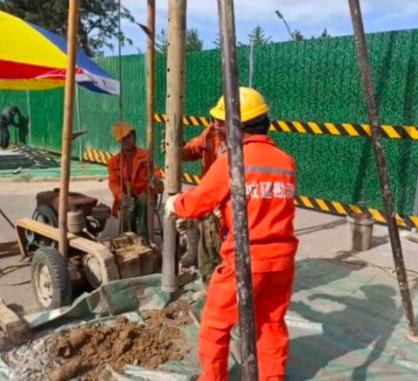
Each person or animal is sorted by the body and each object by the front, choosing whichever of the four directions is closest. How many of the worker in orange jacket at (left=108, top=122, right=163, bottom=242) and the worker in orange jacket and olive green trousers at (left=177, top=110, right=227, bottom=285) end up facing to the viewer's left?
1

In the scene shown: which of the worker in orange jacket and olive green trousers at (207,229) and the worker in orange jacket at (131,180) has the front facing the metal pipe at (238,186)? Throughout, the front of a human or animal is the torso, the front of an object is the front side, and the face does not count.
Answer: the worker in orange jacket at (131,180)

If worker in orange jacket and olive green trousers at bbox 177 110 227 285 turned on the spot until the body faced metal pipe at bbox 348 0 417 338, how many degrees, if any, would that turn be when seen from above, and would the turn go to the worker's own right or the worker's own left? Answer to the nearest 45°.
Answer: approximately 135° to the worker's own left

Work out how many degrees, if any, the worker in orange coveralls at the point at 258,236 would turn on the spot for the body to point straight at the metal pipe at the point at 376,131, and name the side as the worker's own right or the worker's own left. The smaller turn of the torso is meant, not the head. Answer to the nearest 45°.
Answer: approximately 90° to the worker's own right

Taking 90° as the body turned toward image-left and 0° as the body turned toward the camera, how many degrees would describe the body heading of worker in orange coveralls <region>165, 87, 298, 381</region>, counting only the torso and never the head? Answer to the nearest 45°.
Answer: approximately 135°

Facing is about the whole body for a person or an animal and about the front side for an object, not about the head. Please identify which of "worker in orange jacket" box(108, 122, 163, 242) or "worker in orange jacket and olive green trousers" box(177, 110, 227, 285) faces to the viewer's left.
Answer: "worker in orange jacket and olive green trousers" box(177, 110, 227, 285)

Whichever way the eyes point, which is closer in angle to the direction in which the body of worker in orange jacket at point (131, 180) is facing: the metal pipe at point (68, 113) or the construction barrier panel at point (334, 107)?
the metal pipe

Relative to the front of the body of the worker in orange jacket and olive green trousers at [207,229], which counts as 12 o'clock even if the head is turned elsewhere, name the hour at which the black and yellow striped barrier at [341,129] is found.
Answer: The black and yellow striped barrier is roughly at 4 o'clock from the worker in orange jacket and olive green trousers.

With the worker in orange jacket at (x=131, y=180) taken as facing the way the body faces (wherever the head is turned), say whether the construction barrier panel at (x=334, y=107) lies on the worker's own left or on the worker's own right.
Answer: on the worker's own left

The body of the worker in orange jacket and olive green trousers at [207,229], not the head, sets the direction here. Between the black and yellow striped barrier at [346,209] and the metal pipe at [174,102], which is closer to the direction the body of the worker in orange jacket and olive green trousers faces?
the metal pipe

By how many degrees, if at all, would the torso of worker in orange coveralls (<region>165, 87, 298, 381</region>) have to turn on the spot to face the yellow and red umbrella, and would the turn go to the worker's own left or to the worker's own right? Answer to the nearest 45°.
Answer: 0° — they already face it

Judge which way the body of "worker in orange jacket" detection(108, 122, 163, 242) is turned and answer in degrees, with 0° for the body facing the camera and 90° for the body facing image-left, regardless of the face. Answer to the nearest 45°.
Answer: approximately 0°

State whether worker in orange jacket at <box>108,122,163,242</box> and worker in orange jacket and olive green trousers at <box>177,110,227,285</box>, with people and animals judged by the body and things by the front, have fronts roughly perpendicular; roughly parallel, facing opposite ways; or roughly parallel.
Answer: roughly perpendicular

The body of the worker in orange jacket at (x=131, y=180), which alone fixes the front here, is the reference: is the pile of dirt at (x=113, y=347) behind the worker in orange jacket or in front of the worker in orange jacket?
in front

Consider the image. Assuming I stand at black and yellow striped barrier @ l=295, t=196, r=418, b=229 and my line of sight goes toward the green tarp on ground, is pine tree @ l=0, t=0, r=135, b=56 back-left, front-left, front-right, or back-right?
back-right

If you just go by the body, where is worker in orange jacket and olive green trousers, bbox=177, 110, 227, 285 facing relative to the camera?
to the viewer's left

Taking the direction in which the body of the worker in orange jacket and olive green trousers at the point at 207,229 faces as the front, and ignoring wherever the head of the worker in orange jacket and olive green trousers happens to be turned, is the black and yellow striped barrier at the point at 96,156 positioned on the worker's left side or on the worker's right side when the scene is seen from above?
on the worker's right side
